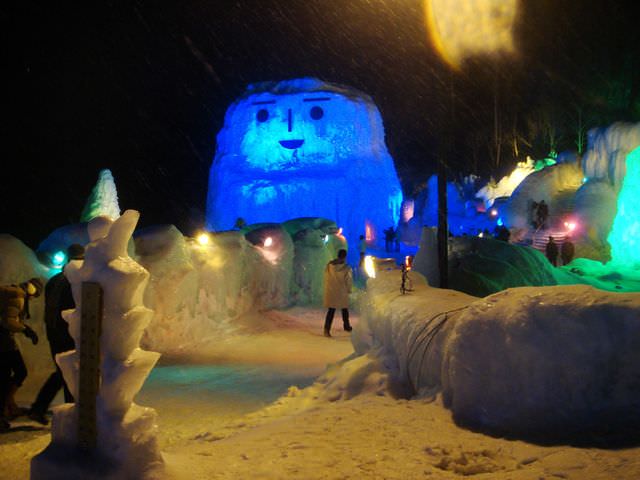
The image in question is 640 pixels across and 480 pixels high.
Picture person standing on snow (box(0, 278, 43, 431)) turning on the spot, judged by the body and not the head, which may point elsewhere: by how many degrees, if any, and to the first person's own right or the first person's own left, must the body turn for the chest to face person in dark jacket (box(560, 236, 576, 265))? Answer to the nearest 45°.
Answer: approximately 45° to the first person's own left

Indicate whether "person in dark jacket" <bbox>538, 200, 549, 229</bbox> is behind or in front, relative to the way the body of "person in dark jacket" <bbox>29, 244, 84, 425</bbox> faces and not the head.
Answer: in front

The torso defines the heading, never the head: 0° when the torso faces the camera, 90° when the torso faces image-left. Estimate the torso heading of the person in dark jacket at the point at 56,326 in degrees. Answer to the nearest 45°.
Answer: approximately 270°

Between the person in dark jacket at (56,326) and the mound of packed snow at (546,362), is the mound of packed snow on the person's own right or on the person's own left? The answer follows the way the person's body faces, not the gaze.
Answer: on the person's own right

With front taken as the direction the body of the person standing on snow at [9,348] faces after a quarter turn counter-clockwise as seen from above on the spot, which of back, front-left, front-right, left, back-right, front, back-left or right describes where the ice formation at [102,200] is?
front

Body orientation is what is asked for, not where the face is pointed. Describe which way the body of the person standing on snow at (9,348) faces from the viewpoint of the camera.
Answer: to the viewer's right

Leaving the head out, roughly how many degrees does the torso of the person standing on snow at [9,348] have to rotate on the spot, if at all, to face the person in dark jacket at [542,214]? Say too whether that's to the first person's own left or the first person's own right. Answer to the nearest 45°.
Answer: approximately 45° to the first person's own left

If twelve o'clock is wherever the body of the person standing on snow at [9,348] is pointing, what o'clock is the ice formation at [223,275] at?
The ice formation is roughly at 10 o'clock from the person standing on snow.

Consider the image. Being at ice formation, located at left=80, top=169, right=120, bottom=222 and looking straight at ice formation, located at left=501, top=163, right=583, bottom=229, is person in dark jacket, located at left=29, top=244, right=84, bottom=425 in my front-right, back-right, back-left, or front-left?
back-right
